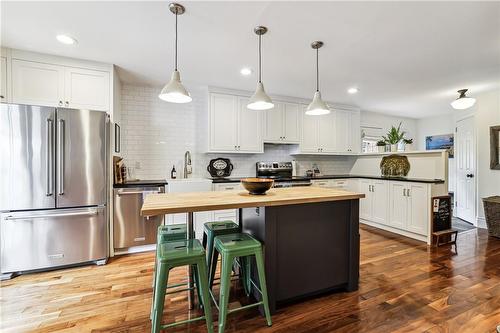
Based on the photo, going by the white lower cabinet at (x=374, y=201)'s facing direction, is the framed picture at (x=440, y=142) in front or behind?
behind

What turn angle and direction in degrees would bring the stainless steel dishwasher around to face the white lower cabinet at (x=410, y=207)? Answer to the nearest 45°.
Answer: approximately 90° to its left

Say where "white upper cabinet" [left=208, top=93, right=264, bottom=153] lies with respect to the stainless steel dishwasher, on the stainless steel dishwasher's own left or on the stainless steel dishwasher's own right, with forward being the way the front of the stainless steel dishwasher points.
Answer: on the stainless steel dishwasher's own left

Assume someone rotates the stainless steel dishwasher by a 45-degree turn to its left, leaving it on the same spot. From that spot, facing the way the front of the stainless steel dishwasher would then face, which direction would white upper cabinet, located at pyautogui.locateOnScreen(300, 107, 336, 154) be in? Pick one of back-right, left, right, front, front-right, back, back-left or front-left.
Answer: front-left

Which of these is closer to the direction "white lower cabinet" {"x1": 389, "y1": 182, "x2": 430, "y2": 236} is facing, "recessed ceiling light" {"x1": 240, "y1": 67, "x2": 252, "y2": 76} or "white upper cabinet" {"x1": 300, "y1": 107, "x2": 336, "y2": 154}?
the recessed ceiling light

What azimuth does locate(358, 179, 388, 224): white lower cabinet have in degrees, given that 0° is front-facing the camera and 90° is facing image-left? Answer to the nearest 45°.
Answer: approximately 45°

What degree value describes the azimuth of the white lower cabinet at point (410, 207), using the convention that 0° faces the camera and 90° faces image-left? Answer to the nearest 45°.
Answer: approximately 45°

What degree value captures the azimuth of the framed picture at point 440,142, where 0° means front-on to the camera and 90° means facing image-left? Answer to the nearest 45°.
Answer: approximately 45°

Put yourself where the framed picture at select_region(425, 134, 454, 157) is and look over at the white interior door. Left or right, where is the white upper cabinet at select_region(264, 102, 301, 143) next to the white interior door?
right

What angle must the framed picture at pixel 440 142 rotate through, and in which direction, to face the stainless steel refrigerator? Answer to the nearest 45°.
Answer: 0° — it already faces it

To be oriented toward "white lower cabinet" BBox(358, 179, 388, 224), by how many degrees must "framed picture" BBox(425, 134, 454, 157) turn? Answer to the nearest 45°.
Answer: approximately 45° to its left
